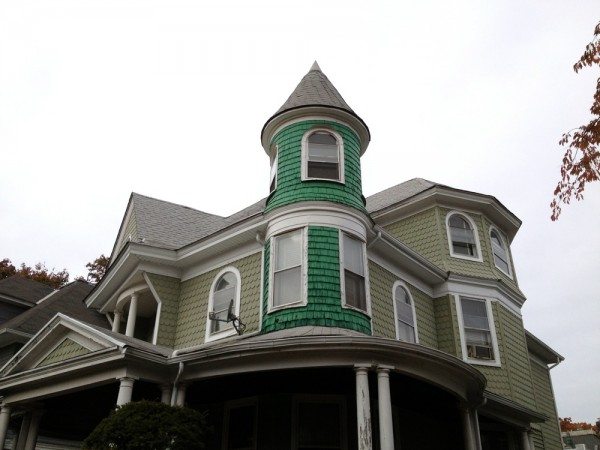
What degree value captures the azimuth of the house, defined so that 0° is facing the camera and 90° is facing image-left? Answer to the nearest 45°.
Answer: approximately 45°

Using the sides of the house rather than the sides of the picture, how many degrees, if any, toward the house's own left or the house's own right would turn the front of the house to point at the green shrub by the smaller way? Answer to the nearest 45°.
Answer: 0° — it already faces it
